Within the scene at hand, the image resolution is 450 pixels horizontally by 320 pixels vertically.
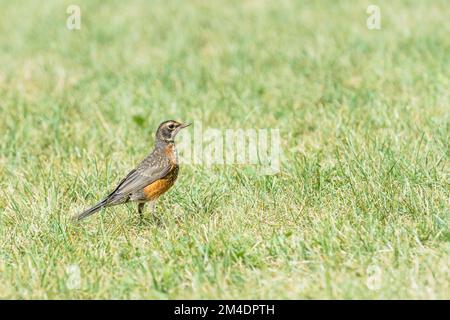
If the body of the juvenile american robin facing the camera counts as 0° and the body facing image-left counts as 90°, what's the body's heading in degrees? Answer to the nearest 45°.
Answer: approximately 270°
